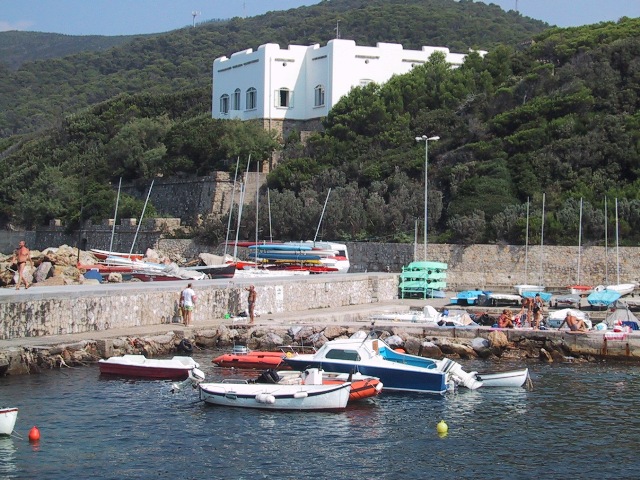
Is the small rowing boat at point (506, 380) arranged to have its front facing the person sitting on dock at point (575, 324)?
no

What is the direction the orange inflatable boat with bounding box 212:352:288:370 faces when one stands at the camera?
facing to the left of the viewer

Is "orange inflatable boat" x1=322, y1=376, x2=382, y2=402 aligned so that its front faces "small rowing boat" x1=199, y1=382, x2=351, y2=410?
no

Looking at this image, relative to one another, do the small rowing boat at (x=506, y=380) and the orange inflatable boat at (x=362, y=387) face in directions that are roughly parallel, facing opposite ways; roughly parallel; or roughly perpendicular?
roughly parallel

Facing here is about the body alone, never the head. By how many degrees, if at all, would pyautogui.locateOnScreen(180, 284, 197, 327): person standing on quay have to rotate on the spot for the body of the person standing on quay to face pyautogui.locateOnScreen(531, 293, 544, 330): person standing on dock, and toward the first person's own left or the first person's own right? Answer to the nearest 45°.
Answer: approximately 90° to the first person's own right

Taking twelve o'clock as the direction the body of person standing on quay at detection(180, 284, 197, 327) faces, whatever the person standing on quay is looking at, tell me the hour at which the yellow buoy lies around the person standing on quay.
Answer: The yellow buoy is roughly at 5 o'clock from the person standing on quay.

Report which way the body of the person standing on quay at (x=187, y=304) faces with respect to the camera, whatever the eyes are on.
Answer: away from the camera

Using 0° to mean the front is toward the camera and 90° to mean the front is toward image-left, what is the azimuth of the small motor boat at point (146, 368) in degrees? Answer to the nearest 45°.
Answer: approximately 90°

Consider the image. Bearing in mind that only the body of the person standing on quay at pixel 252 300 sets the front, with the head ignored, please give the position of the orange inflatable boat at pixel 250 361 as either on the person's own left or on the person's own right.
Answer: on the person's own left

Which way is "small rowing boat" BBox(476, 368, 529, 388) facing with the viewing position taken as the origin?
facing to the right of the viewer

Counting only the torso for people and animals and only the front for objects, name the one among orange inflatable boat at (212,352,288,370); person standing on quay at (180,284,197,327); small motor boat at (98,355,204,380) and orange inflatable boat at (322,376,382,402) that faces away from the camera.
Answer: the person standing on quay

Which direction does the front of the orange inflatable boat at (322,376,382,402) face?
to the viewer's right

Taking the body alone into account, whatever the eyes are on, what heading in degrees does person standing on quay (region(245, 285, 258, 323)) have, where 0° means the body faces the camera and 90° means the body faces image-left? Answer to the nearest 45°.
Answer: approximately 90°

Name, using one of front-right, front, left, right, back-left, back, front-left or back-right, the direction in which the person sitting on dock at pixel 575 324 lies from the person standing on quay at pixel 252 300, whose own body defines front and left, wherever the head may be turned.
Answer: back

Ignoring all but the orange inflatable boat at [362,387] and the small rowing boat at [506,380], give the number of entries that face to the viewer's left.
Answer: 0
